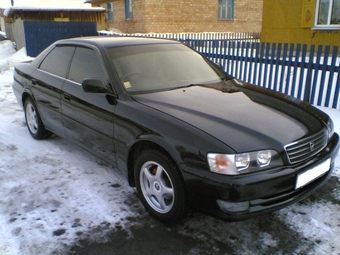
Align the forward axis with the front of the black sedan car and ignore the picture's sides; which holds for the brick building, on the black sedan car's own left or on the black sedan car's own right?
on the black sedan car's own left

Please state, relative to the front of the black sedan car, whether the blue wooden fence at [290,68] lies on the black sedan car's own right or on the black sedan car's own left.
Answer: on the black sedan car's own left

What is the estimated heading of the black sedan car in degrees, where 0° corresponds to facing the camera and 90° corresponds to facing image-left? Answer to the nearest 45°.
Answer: approximately 315°
